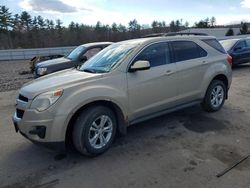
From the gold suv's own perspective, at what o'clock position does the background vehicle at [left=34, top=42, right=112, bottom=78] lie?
The background vehicle is roughly at 4 o'clock from the gold suv.

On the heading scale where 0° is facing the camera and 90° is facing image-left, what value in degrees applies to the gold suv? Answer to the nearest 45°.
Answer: approximately 45°

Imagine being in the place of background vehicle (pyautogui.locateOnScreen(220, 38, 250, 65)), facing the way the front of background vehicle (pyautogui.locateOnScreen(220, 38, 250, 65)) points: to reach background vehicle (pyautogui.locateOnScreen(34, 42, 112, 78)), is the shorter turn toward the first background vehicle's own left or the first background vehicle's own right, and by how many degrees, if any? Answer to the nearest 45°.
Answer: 0° — it already faces it

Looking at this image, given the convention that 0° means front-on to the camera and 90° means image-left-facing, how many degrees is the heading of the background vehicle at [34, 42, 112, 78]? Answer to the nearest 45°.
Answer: approximately 45°

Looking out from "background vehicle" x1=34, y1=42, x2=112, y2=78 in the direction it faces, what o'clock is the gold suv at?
The gold suv is roughly at 10 o'clock from the background vehicle.

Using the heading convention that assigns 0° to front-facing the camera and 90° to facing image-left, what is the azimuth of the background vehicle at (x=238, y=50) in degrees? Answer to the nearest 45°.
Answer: approximately 45°

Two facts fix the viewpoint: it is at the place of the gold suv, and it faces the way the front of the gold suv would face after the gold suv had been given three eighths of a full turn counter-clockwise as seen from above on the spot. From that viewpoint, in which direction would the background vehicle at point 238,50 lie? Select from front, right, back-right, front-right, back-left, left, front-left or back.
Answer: front-left

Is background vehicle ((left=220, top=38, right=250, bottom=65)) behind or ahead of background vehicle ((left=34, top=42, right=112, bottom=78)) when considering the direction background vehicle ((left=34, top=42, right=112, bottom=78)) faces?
behind
